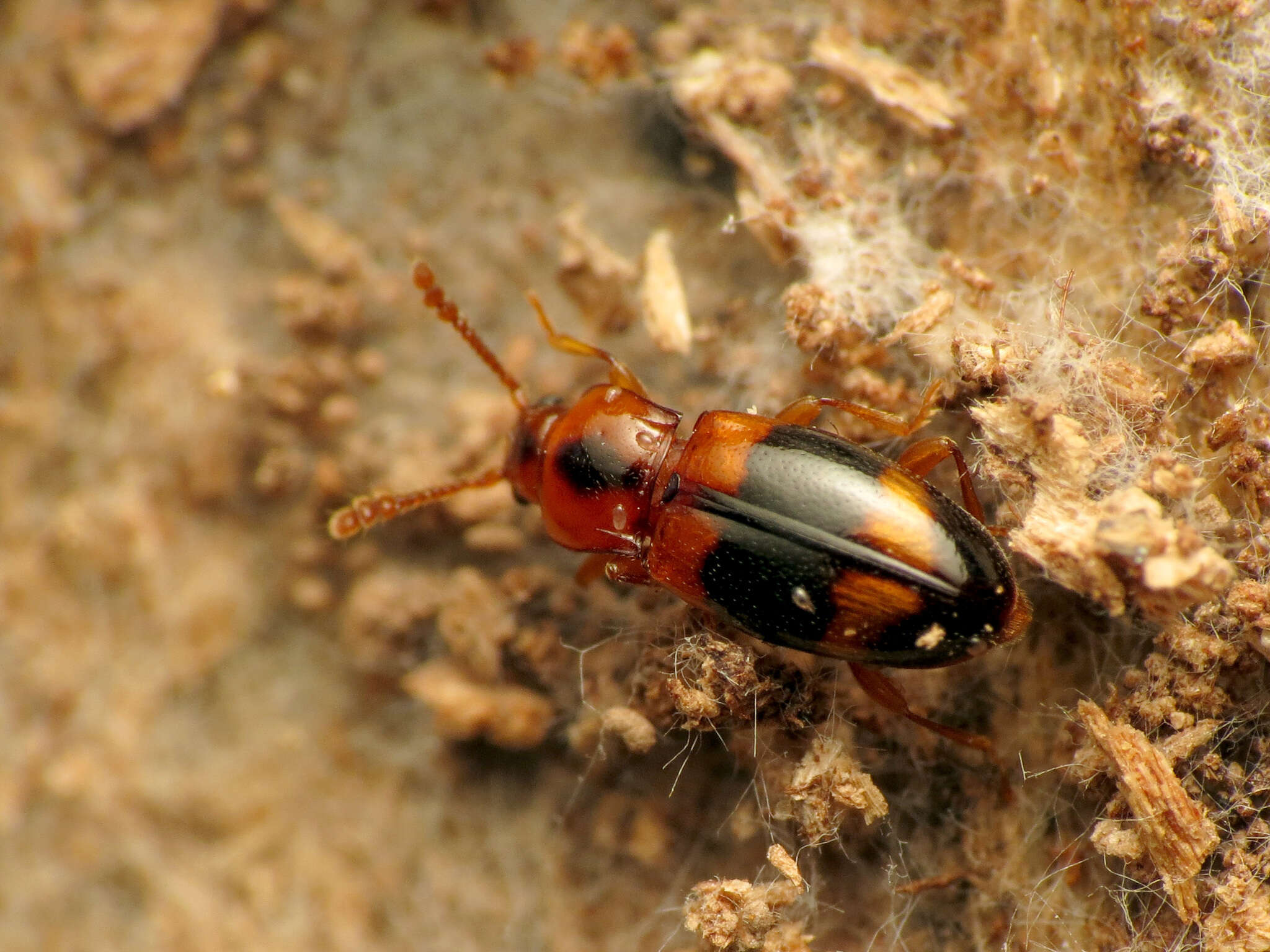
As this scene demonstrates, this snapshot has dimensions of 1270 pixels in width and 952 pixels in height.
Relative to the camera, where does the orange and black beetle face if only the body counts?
to the viewer's left

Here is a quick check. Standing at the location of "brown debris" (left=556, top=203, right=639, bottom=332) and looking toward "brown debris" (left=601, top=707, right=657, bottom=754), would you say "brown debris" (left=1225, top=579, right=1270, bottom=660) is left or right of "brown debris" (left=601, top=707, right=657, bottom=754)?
left

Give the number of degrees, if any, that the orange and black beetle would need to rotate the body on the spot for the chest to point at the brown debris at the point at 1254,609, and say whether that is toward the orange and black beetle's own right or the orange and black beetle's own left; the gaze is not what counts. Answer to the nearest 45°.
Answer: approximately 180°

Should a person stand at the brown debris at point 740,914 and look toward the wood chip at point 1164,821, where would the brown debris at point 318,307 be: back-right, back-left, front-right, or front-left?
back-left

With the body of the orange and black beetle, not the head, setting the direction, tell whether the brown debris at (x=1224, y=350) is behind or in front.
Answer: behind
